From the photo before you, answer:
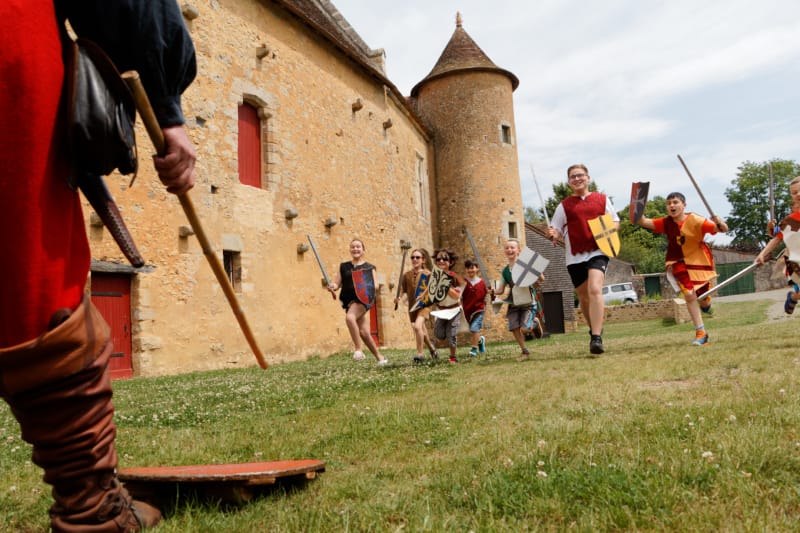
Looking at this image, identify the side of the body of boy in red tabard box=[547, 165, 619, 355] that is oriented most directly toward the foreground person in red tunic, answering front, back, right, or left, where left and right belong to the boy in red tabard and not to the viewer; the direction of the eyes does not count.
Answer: front

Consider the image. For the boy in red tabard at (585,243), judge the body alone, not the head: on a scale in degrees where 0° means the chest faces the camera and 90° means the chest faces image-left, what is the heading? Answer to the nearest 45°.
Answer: approximately 0°

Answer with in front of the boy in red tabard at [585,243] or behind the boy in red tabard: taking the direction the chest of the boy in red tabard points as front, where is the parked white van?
behind

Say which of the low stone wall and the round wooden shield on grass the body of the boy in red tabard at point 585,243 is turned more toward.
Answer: the round wooden shield on grass

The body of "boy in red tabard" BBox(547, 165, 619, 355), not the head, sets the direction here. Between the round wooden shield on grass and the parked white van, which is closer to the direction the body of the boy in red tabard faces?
the round wooden shield on grass

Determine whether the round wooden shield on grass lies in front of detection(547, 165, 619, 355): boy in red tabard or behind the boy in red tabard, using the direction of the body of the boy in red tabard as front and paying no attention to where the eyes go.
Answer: in front

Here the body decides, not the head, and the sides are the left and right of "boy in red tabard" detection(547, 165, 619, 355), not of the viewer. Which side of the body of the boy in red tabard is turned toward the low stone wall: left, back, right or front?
back

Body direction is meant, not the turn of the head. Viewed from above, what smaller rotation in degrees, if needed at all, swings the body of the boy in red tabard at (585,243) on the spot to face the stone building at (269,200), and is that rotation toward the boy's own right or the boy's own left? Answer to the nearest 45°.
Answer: approximately 135° to the boy's own right

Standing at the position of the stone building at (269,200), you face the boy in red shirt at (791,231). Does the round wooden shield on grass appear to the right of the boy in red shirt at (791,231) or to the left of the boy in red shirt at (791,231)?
right

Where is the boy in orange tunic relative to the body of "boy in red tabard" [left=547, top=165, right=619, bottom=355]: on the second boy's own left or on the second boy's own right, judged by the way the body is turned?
on the second boy's own left
